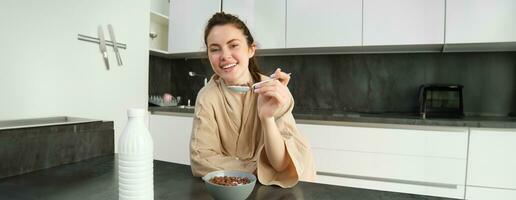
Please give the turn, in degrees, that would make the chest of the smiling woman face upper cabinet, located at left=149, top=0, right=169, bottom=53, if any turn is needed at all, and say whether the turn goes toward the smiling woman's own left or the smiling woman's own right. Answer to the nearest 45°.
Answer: approximately 135° to the smiling woman's own right

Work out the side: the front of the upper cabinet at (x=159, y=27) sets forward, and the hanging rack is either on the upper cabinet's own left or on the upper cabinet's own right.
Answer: on the upper cabinet's own right

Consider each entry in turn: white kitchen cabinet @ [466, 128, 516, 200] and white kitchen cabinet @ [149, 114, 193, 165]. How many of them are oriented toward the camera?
2
